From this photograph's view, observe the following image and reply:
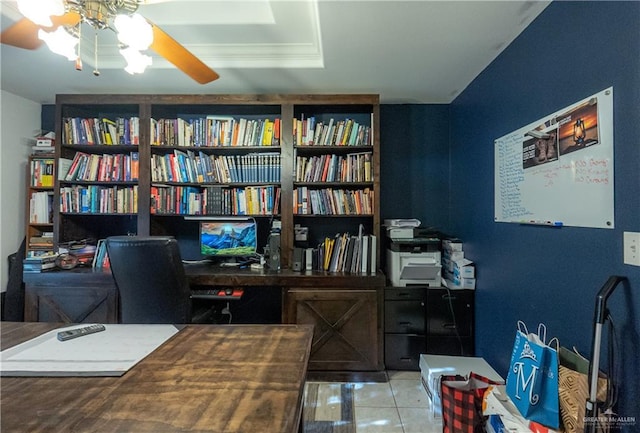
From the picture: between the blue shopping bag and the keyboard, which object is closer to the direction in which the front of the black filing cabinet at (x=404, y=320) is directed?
the blue shopping bag

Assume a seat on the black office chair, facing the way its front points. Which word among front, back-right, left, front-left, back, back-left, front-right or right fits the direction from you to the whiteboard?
right

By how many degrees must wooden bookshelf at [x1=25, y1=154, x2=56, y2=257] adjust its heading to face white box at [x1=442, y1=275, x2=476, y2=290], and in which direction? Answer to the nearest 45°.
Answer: approximately 45° to its left

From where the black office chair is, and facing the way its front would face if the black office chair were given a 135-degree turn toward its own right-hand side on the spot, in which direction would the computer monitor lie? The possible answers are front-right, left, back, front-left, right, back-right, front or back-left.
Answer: back-left

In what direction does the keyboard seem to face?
toward the camera

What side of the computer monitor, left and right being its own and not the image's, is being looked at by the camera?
front

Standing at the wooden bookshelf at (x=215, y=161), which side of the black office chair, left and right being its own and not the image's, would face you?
front

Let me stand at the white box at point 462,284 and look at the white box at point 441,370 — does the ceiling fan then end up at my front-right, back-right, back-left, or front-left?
front-right

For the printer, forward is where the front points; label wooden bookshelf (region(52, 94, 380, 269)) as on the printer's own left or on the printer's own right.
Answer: on the printer's own right

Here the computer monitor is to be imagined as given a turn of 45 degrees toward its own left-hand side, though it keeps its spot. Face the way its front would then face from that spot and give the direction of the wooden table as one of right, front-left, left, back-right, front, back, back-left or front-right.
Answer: front-right

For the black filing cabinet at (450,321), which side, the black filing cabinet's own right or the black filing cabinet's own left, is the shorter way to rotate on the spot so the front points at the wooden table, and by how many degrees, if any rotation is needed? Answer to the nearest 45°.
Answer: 0° — it already faces it

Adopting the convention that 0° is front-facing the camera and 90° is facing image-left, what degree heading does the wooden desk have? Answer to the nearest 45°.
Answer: approximately 0°

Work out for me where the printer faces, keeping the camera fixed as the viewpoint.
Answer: facing the viewer

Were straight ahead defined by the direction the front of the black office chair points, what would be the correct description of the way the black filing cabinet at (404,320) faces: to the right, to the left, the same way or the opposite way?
the opposite way

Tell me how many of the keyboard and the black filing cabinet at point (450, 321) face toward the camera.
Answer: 2

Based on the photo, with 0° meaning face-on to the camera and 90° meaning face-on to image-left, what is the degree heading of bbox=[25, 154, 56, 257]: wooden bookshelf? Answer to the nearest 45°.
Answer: approximately 0°
